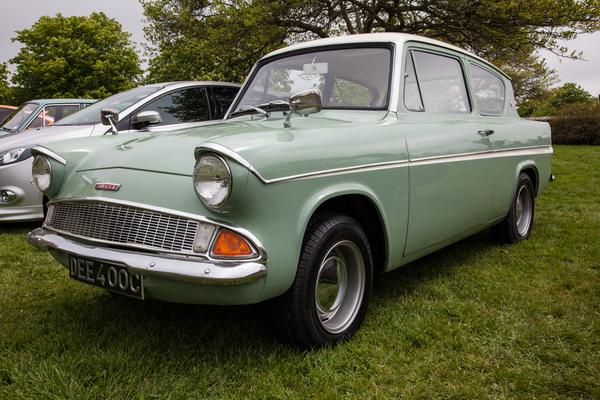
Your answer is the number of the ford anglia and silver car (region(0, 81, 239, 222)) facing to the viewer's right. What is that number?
0

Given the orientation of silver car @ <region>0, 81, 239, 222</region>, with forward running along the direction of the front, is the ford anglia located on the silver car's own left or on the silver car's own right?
on the silver car's own left

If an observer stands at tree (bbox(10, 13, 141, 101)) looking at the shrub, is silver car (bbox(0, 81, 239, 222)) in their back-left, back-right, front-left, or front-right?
front-right

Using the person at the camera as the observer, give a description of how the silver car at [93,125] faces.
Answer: facing the viewer and to the left of the viewer

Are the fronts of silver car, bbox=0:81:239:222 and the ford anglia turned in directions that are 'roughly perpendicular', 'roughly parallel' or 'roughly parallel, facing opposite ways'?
roughly parallel

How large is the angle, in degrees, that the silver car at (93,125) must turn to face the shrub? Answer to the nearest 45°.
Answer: approximately 180°

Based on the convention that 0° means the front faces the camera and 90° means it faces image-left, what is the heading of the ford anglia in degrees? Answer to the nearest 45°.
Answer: approximately 45°

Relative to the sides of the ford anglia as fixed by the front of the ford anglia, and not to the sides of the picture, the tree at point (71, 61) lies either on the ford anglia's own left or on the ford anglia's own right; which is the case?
on the ford anglia's own right

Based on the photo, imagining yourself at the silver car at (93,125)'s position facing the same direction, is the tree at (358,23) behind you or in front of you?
behind

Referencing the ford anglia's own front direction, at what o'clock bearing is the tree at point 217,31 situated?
The tree is roughly at 4 o'clock from the ford anglia.

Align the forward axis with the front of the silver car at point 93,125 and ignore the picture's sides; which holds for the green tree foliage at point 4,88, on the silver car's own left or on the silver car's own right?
on the silver car's own right

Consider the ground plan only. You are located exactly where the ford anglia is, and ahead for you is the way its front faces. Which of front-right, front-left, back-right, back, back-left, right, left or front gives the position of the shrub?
back
